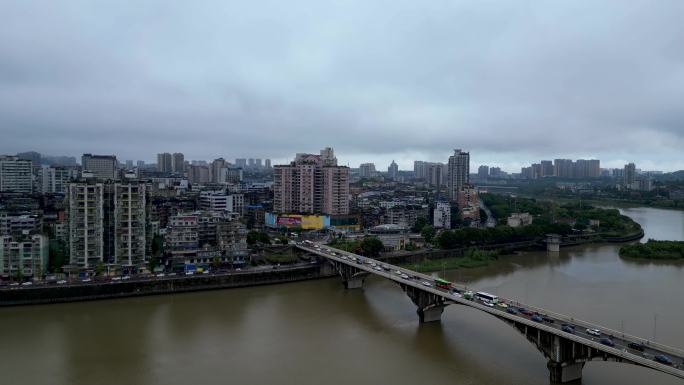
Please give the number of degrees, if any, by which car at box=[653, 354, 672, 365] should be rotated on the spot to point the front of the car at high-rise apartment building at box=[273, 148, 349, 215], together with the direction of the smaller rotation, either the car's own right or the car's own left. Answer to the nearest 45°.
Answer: approximately 180°

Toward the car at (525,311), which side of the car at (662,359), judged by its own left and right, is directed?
back

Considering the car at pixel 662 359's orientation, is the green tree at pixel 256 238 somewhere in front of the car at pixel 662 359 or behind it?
behind

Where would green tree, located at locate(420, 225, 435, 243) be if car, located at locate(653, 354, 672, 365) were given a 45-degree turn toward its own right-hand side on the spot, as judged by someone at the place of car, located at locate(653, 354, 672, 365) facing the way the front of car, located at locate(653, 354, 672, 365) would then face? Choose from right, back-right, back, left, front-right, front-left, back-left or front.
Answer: back-right

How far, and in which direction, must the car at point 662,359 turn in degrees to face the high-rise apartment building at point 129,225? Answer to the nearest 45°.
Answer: approximately 135° to its right

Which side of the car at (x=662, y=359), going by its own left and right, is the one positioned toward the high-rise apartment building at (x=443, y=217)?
back

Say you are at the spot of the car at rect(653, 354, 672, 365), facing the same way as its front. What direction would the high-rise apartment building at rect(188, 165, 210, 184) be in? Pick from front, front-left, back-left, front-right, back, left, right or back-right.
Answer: back

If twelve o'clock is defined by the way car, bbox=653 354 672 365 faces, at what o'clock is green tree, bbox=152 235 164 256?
The green tree is roughly at 5 o'clock from the car.

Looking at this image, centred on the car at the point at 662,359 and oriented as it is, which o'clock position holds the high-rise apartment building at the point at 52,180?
The high-rise apartment building is roughly at 5 o'clock from the car.

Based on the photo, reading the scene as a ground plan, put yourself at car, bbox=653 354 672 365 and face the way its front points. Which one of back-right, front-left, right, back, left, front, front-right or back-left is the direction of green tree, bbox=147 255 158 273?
back-right

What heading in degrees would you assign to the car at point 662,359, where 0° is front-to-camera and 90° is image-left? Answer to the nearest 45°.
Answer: approximately 315°

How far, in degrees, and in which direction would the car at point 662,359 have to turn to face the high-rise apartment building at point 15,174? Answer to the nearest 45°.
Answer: approximately 135° to its right
